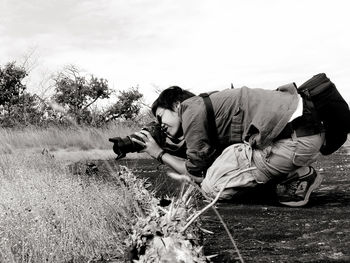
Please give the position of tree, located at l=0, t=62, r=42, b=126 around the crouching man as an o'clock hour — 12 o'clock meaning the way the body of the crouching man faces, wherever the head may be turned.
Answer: The tree is roughly at 2 o'clock from the crouching man.

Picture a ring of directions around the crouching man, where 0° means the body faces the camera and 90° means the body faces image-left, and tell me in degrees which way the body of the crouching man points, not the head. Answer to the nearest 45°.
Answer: approximately 90°

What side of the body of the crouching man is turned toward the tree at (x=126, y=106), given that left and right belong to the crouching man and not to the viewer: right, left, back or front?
right

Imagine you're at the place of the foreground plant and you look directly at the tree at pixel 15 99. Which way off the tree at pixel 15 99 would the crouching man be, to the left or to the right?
right

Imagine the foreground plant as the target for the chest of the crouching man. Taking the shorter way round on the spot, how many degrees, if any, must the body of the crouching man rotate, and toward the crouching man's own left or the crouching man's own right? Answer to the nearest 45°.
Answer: approximately 90° to the crouching man's own left

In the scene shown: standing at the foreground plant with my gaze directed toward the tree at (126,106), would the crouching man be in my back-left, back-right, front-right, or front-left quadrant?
front-right
